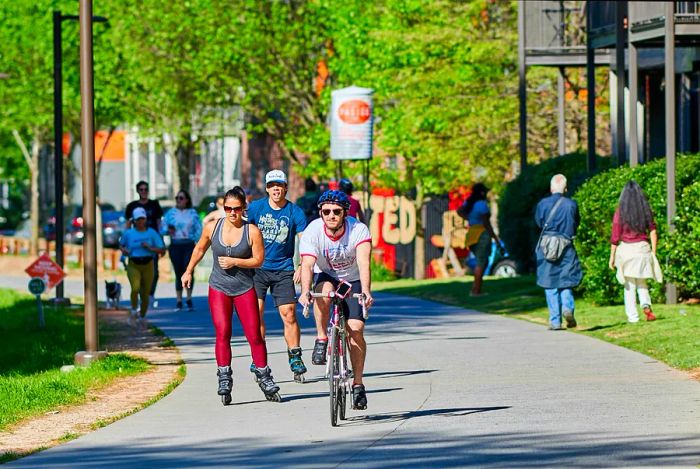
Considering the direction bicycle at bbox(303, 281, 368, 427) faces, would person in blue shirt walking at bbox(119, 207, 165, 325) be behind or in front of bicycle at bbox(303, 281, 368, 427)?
behind

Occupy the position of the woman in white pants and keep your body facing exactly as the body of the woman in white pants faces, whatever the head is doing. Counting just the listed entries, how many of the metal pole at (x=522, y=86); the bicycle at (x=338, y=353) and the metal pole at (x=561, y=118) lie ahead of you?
2

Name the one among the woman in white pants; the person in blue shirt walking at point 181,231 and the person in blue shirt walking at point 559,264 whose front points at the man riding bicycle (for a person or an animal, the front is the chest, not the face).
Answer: the person in blue shirt walking at point 181,231

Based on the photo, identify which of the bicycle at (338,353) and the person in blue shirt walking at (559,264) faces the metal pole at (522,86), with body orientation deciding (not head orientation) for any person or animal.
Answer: the person in blue shirt walking

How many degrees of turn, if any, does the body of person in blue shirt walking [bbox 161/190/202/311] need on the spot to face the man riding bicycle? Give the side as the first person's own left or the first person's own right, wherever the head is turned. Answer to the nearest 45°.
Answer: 0° — they already face them

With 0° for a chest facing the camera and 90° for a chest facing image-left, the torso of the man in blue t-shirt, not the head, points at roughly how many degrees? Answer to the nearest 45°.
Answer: approximately 0°

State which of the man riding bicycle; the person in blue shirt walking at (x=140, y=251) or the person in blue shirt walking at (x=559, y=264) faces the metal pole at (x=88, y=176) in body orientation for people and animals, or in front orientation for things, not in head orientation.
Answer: the person in blue shirt walking at (x=140, y=251)

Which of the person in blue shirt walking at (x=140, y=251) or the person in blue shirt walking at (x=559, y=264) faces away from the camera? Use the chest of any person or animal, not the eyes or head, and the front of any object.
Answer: the person in blue shirt walking at (x=559, y=264)
